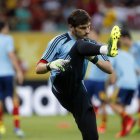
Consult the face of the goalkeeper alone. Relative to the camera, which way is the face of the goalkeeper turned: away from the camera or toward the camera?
toward the camera

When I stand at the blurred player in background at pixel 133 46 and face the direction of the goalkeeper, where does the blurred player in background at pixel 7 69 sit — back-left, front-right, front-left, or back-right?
front-right

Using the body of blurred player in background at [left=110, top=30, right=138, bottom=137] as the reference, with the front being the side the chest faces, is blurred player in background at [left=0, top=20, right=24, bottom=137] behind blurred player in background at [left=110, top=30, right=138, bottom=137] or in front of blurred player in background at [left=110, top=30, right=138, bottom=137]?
in front
